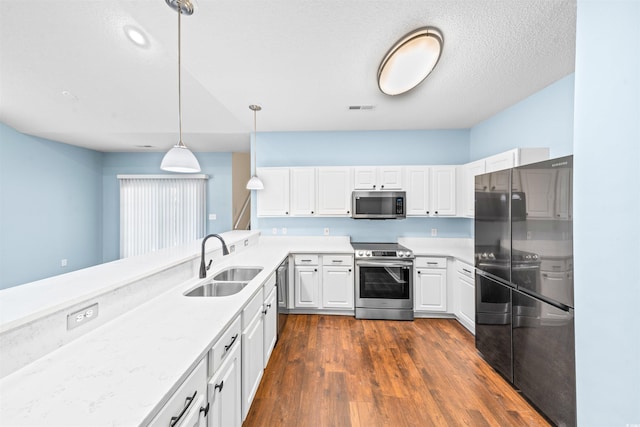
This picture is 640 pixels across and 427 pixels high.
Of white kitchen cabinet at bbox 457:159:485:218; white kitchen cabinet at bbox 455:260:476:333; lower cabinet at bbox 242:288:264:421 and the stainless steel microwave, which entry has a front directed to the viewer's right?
the lower cabinet

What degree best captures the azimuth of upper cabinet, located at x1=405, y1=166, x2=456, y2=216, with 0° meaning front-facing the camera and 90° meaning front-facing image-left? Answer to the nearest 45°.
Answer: approximately 0°

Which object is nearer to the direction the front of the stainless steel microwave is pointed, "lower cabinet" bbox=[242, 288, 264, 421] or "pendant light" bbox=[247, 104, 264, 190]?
the lower cabinet

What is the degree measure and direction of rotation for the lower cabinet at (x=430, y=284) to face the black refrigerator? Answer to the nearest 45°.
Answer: approximately 45° to its left

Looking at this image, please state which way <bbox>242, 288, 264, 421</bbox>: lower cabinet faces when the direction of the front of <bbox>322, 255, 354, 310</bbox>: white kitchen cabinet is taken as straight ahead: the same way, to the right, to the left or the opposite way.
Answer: to the left

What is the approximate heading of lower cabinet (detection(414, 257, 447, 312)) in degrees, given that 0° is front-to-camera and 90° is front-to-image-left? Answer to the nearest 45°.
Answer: approximately 0°

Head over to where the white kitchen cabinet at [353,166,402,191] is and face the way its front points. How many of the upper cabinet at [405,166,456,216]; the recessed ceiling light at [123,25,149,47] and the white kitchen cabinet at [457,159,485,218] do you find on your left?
2

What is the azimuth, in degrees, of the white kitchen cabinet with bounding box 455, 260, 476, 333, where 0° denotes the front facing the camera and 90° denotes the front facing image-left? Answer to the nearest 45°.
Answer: approximately 45°

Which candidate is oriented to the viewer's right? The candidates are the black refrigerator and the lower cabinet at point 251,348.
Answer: the lower cabinet
